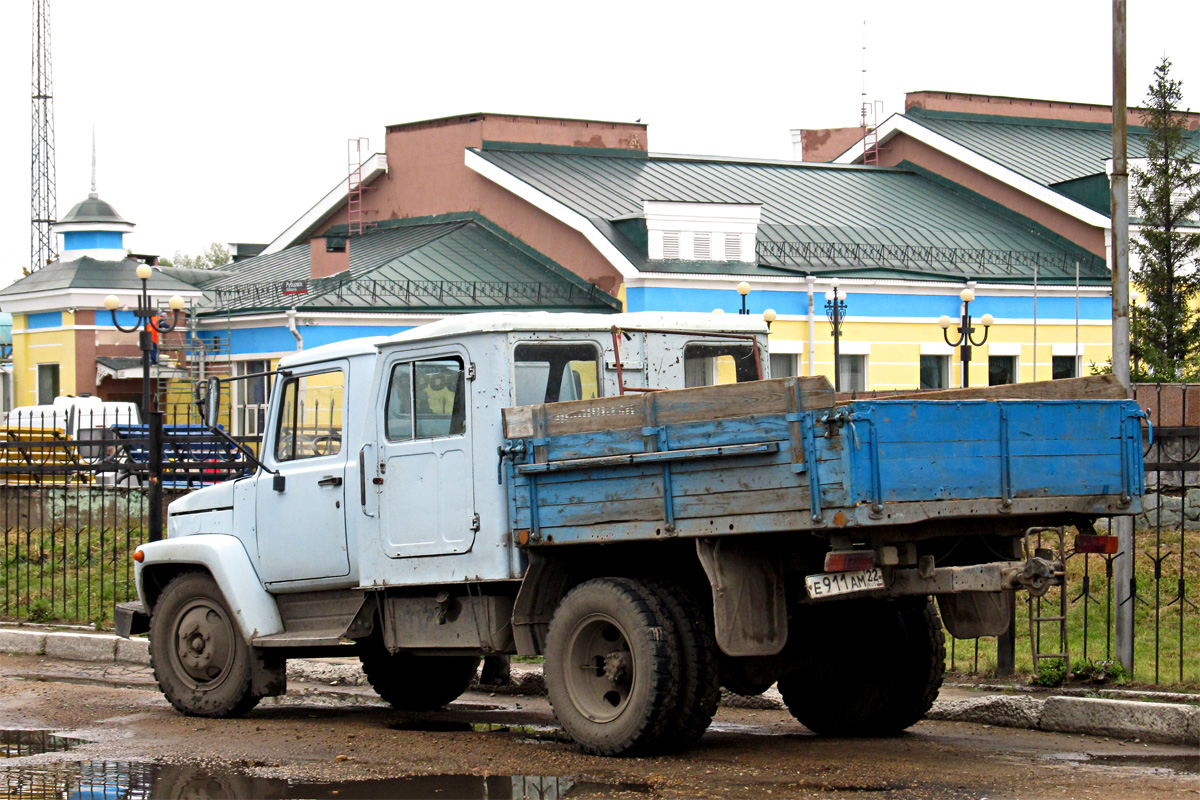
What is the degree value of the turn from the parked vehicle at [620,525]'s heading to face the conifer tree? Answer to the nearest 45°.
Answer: approximately 90° to its right

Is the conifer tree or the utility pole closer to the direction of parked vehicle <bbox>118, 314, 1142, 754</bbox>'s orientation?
the conifer tree

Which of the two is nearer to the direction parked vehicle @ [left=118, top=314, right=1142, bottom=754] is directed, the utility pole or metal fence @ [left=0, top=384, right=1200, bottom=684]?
the metal fence

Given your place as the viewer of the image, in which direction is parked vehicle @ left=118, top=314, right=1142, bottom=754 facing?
facing away from the viewer and to the left of the viewer

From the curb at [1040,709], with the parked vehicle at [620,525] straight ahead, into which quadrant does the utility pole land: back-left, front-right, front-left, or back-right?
back-right

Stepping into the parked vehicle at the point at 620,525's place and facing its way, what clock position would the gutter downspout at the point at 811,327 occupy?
The gutter downspout is roughly at 2 o'clock from the parked vehicle.

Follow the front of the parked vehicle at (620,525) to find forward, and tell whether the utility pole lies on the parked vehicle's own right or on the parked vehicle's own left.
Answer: on the parked vehicle's own right

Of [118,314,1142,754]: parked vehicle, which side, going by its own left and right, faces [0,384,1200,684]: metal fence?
right
